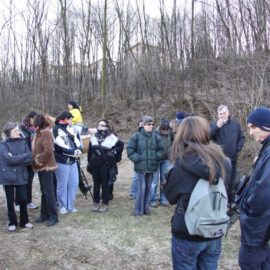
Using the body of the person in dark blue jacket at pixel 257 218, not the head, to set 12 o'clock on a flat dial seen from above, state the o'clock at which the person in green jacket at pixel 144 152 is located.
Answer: The person in green jacket is roughly at 2 o'clock from the person in dark blue jacket.

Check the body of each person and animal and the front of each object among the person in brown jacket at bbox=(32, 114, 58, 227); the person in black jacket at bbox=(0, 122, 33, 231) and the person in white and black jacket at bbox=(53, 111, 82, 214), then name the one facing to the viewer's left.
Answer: the person in brown jacket at bbox=(32, 114, 58, 227)

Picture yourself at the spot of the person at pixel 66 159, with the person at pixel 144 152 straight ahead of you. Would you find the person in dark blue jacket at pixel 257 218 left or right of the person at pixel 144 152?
right

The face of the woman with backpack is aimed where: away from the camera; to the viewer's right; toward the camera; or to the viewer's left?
away from the camera

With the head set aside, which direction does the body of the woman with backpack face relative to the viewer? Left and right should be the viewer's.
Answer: facing away from the viewer and to the left of the viewer

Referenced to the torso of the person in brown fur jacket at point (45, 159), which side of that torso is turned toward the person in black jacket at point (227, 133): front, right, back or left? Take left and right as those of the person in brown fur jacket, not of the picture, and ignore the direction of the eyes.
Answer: back

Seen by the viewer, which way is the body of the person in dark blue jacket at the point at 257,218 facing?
to the viewer's left
